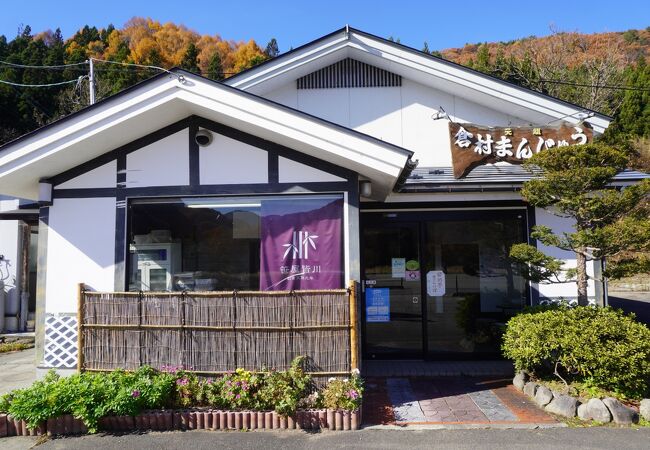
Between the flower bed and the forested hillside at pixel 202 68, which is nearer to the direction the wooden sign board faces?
the flower bed

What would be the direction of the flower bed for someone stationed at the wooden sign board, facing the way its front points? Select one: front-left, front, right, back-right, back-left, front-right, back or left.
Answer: front-right

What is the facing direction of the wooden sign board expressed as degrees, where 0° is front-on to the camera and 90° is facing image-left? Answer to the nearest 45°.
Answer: approximately 0°

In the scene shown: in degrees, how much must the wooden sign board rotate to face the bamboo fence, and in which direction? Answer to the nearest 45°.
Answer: approximately 45° to its right

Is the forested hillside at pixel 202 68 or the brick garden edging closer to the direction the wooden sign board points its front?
the brick garden edging

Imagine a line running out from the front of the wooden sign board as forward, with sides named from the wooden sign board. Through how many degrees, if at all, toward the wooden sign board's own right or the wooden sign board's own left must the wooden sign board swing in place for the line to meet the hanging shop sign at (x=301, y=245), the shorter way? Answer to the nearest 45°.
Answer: approximately 45° to the wooden sign board's own right

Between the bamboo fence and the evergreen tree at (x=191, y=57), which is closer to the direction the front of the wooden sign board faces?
the bamboo fence

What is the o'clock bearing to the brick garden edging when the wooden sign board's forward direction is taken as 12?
The brick garden edging is roughly at 1 o'clock from the wooden sign board.
